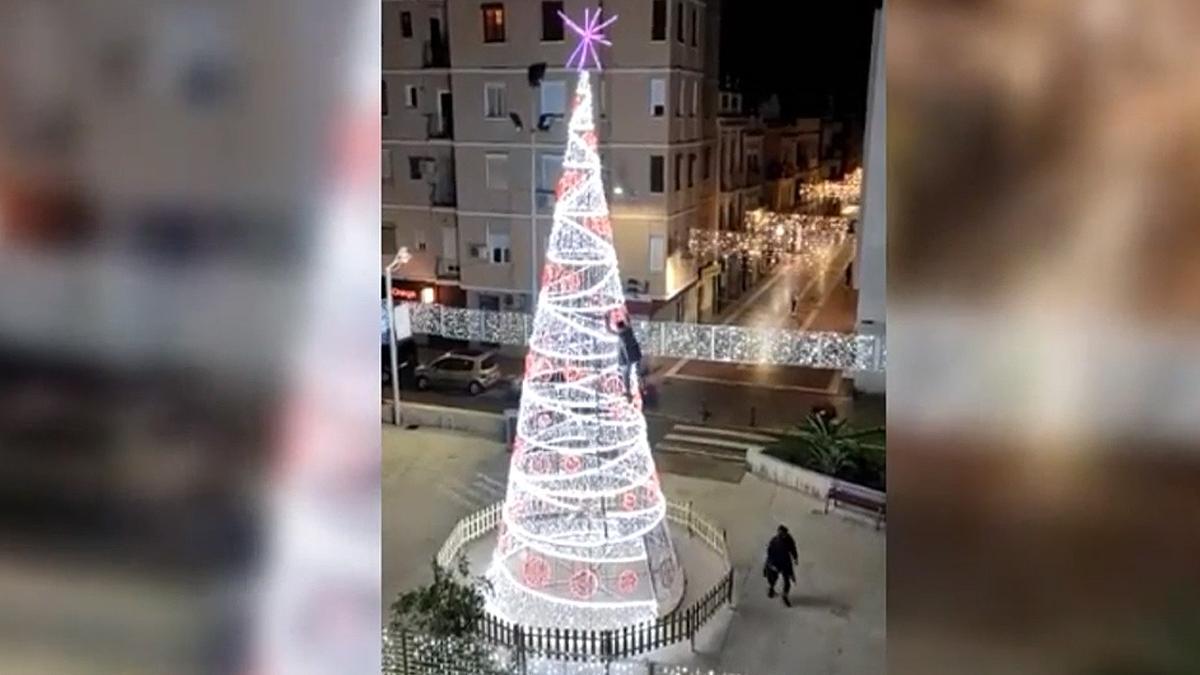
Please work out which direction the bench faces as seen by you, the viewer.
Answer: facing the viewer and to the left of the viewer

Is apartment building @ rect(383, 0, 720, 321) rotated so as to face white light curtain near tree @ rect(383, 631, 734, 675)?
yes

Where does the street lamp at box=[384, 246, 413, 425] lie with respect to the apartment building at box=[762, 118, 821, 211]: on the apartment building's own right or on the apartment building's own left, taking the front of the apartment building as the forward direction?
on the apartment building's own right

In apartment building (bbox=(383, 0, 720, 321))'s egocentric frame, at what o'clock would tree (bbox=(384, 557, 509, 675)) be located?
The tree is roughly at 12 o'clock from the apartment building.

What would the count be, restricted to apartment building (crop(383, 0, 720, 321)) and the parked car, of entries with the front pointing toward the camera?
1

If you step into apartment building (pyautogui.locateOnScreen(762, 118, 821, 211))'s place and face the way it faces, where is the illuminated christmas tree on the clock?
The illuminated christmas tree is roughly at 2 o'clock from the apartment building.

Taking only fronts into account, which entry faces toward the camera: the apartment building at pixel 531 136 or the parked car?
the apartment building

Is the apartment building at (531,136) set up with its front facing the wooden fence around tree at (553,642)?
yes

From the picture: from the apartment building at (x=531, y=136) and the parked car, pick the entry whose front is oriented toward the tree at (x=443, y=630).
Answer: the apartment building

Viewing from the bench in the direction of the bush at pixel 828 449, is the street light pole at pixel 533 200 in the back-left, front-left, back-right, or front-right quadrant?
front-left

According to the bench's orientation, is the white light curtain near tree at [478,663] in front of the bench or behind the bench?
in front

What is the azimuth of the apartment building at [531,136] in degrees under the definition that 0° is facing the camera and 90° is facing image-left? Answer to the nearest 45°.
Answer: approximately 0°

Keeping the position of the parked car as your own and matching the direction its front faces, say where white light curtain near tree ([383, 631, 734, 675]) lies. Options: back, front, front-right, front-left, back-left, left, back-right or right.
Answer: back-left
